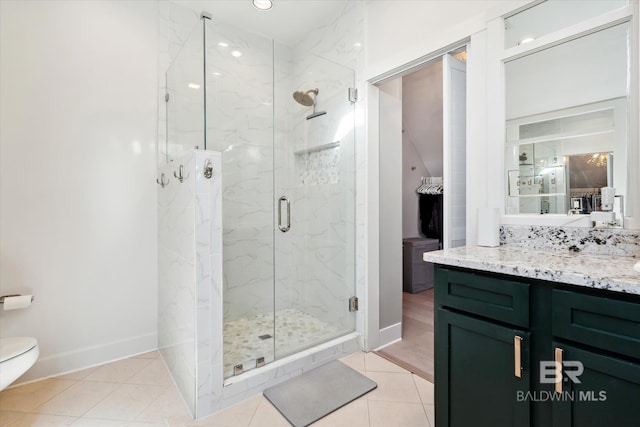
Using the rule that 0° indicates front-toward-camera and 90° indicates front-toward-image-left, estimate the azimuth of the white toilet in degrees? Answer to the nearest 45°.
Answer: approximately 270°

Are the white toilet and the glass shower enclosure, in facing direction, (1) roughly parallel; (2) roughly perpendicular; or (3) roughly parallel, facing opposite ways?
roughly perpendicular

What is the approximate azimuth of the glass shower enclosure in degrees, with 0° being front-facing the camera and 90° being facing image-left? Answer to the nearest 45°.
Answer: approximately 315°

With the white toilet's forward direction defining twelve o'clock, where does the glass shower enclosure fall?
The glass shower enclosure is roughly at 12 o'clock from the white toilet.
